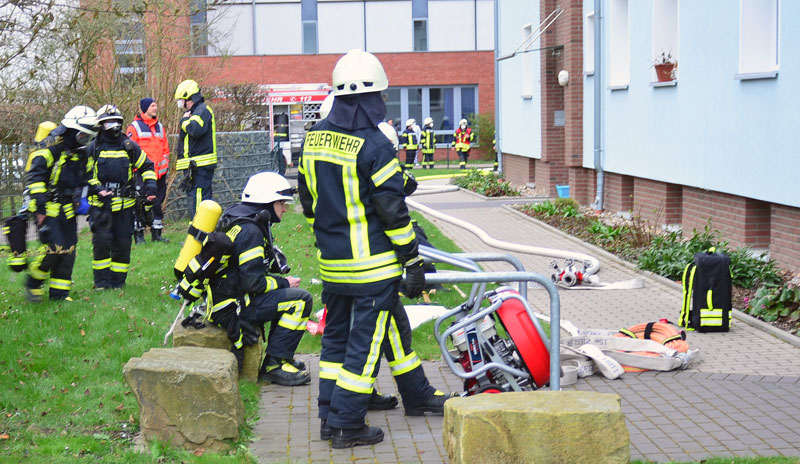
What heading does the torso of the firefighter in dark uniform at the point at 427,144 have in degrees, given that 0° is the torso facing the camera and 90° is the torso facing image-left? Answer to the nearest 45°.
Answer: approximately 0°

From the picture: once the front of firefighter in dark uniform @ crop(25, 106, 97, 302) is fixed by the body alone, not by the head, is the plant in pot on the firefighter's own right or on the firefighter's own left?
on the firefighter's own left

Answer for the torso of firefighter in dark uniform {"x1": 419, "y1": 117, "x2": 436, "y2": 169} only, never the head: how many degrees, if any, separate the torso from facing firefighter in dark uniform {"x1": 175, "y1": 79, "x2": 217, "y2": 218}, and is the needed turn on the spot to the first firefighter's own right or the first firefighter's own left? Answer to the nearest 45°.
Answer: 0° — they already face them

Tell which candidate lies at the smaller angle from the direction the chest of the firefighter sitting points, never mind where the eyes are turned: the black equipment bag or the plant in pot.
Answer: the black equipment bag

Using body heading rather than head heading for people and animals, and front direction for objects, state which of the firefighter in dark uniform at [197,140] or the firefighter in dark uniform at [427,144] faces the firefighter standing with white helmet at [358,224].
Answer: the firefighter in dark uniform at [427,144]

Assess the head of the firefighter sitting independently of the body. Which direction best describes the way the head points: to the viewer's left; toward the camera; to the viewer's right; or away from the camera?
to the viewer's right

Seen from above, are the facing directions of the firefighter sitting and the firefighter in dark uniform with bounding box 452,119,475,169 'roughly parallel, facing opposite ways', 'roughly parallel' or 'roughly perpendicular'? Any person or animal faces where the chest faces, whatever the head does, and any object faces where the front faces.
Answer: roughly perpendicular

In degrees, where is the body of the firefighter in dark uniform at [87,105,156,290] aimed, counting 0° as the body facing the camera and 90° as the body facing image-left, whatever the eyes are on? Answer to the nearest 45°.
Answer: approximately 0°

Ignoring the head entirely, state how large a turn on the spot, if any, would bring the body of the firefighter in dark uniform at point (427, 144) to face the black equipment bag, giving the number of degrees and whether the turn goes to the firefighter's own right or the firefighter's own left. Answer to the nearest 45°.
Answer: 0° — they already face it

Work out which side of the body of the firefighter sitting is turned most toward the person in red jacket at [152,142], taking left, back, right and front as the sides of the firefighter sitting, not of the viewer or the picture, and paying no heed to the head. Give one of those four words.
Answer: left

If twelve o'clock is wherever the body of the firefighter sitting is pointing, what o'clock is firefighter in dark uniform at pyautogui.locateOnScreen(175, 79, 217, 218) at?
The firefighter in dark uniform is roughly at 9 o'clock from the firefighter sitting.

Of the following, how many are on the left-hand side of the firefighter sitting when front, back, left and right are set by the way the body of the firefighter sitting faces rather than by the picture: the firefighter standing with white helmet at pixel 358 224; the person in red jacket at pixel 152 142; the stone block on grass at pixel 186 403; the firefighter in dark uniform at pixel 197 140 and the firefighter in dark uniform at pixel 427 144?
3
